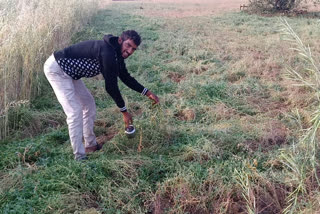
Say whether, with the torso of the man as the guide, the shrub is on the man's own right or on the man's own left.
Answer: on the man's own left

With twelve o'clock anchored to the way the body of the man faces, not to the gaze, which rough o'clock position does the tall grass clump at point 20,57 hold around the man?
The tall grass clump is roughly at 8 o'clock from the man.

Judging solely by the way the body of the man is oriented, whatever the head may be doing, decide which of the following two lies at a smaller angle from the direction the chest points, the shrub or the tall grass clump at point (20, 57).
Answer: the shrub

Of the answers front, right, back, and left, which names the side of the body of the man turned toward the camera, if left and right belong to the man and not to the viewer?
right
